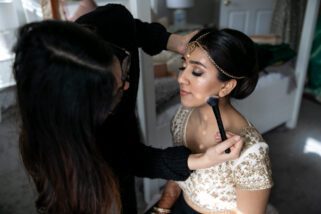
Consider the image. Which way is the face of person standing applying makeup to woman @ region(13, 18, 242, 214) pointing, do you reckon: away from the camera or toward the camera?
away from the camera

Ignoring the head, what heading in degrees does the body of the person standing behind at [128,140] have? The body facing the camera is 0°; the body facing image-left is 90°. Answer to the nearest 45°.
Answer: approximately 270°
